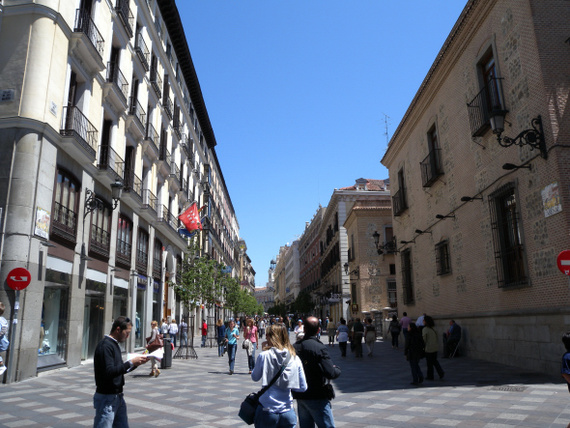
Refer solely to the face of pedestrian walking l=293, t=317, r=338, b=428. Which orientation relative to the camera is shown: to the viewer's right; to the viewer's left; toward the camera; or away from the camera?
away from the camera

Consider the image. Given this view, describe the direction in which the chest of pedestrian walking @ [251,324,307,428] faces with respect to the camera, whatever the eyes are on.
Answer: away from the camera

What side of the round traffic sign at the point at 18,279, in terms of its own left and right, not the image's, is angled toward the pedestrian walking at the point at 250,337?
left

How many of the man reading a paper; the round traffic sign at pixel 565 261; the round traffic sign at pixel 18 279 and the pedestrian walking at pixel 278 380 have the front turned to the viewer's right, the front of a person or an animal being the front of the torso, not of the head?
1

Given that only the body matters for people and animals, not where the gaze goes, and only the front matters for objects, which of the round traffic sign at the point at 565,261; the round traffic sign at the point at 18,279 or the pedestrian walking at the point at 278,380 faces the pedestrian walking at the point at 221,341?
the pedestrian walking at the point at 278,380

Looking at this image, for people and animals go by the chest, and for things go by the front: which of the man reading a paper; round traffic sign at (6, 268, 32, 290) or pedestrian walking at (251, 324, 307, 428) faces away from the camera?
the pedestrian walking

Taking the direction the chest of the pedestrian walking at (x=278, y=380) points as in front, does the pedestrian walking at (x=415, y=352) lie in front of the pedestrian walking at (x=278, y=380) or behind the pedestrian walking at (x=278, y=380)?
in front

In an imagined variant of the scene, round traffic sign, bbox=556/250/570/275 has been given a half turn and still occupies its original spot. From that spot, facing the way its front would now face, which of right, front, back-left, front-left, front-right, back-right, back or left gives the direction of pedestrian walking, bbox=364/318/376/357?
front-left

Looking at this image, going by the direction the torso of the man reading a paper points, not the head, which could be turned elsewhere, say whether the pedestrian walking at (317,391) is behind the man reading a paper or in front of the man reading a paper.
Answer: in front

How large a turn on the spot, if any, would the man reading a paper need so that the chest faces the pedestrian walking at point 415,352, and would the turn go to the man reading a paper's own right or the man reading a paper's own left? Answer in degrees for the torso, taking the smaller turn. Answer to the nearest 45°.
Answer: approximately 45° to the man reading a paper's own left

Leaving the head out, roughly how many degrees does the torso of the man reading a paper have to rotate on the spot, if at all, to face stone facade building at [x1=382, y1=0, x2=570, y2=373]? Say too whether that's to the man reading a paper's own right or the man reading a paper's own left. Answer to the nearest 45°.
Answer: approximately 45° to the man reading a paper's own left

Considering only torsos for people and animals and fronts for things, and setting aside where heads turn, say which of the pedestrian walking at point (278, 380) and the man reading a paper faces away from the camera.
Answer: the pedestrian walking

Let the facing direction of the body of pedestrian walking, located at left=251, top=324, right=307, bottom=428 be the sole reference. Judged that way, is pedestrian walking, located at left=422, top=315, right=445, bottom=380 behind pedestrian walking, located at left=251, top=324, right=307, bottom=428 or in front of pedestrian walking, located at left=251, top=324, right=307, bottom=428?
in front

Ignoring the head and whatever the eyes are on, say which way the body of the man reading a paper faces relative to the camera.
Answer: to the viewer's right

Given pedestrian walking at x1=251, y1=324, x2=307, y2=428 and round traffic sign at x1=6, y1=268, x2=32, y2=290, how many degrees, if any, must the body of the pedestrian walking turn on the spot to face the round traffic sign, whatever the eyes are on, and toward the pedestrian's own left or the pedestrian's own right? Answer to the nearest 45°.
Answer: approximately 45° to the pedestrian's own left

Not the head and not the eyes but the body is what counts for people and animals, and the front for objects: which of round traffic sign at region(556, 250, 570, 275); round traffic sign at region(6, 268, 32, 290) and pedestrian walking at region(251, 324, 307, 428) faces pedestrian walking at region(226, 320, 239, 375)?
pedestrian walking at region(251, 324, 307, 428)
